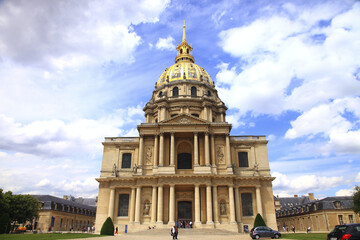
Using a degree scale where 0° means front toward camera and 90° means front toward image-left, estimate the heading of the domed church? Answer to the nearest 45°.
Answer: approximately 0°
